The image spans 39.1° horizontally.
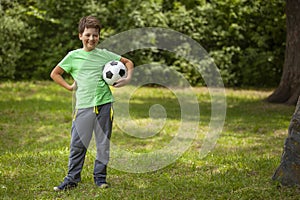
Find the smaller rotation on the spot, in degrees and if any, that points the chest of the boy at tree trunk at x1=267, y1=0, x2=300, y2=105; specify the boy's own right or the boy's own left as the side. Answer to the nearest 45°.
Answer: approximately 135° to the boy's own left

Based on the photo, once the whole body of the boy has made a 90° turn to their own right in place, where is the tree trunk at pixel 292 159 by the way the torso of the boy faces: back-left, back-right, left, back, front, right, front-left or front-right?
back

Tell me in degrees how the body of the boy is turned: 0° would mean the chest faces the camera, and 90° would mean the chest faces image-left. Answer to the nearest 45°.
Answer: approximately 0°
